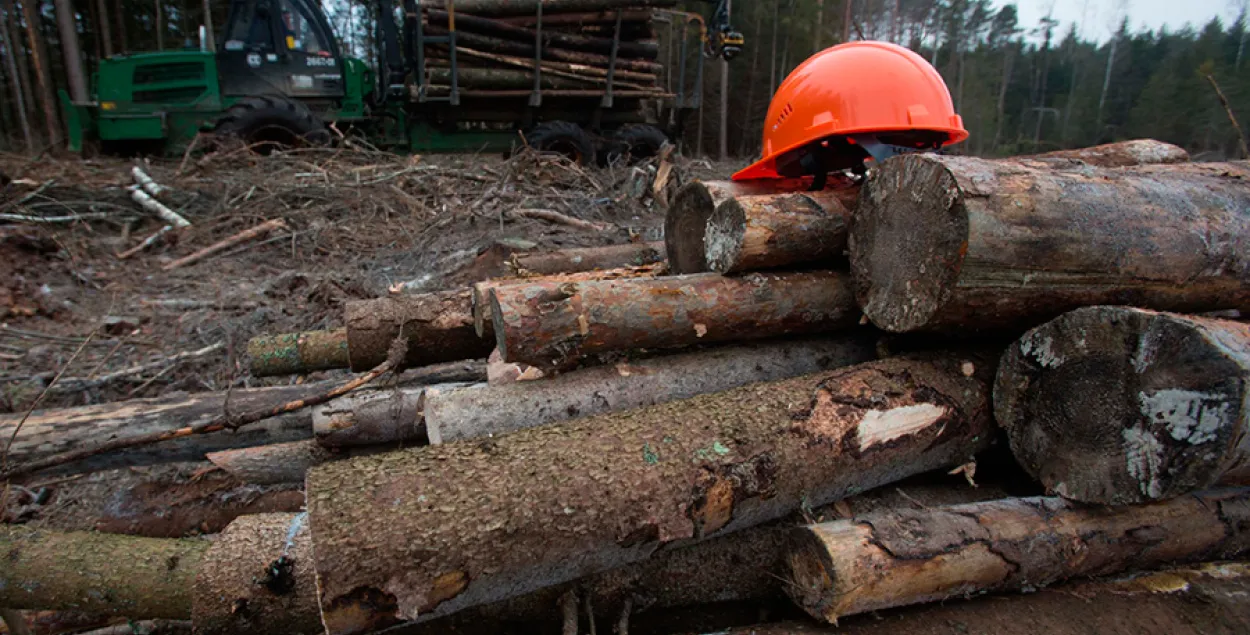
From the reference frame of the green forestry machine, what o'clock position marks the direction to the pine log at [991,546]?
The pine log is roughly at 9 o'clock from the green forestry machine.

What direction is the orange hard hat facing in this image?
to the viewer's left

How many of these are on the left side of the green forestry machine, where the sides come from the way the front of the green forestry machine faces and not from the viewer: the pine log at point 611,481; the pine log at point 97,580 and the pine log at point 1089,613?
3

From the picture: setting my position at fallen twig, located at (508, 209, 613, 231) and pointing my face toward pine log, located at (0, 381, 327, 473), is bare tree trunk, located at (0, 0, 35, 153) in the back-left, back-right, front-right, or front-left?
back-right

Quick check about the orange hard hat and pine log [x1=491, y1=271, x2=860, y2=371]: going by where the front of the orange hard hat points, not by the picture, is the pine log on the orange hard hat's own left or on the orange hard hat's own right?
on the orange hard hat's own left

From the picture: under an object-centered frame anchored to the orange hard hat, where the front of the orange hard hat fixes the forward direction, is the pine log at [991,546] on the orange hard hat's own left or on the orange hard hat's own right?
on the orange hard hat's own left

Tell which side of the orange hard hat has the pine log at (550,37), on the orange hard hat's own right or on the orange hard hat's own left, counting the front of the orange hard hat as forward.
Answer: on the orange hard hat's own right

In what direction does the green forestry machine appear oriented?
to the viewer's left

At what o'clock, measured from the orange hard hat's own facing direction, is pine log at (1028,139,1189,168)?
The pine log is roughly at 5 o'clock from the orange hard hat.

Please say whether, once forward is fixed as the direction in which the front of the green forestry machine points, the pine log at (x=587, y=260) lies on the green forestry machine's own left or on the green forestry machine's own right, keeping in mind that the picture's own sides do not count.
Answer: on the green forestry machine's own left

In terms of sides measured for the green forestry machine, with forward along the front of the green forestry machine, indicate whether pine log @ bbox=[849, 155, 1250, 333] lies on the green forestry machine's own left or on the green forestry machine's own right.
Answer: on the green forestry machine's own left

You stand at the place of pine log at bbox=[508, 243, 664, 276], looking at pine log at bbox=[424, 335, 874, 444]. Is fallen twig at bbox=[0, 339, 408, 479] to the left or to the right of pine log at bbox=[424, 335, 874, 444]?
right

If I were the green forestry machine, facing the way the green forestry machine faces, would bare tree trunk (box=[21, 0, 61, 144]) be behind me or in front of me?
in front

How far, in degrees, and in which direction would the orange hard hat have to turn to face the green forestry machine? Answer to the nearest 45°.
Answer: approximately 45° to its right
